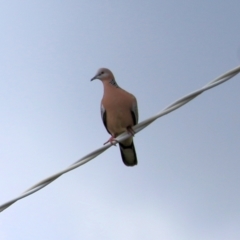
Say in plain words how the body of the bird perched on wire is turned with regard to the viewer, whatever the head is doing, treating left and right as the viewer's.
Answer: facing the viewer and to the left of the viewer
